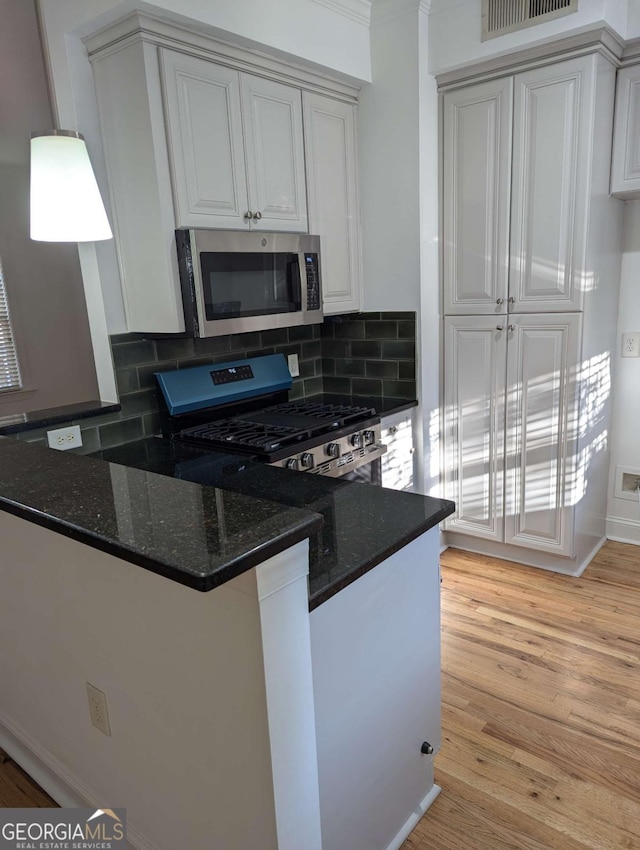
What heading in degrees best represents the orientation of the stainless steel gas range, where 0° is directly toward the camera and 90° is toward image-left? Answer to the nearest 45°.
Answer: approximately 315°

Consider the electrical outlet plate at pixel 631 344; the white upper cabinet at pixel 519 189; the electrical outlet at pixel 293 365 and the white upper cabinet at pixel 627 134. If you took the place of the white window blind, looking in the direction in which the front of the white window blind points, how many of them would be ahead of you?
4

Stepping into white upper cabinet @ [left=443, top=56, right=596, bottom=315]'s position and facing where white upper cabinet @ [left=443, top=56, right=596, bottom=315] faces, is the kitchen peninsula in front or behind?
in front

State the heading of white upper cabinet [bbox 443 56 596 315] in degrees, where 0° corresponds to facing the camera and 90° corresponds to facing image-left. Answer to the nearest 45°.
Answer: approximately 45°

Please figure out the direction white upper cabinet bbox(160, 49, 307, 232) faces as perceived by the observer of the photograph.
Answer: facing the viewer and to the right of the viewer

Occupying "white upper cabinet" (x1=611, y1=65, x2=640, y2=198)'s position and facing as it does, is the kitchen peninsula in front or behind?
in front

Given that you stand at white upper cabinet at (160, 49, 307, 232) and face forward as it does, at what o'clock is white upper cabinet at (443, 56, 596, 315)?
white upper cabinet at (443, 56, 596, 315) is roughly at 10 o'clock from white upper cabinet at (160, 49, 307, 232).

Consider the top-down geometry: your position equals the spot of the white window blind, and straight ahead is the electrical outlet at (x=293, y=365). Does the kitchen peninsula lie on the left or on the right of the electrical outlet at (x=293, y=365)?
right

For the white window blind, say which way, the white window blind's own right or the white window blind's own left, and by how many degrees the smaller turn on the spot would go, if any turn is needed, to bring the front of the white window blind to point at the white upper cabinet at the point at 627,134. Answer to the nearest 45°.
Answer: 0° — it already faces it
